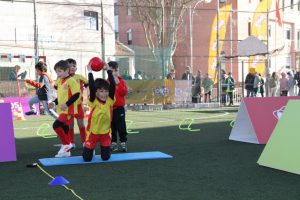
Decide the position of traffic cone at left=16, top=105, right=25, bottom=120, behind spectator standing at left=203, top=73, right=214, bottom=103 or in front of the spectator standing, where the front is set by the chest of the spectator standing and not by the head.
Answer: in front

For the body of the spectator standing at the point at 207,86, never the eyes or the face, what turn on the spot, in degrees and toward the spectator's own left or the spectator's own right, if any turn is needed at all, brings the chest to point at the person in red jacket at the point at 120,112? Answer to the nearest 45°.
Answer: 0° — they already face them

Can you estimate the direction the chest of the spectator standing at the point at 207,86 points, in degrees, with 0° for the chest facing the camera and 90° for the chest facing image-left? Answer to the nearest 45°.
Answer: approximately 0°

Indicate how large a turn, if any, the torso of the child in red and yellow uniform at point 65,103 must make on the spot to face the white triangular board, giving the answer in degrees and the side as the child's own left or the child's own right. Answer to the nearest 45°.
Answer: approximately 135° to the child's own left

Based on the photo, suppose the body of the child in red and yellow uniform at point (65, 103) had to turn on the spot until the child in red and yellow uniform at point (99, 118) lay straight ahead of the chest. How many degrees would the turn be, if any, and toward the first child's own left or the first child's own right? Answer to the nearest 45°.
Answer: approximately 90° to the first child's own left
